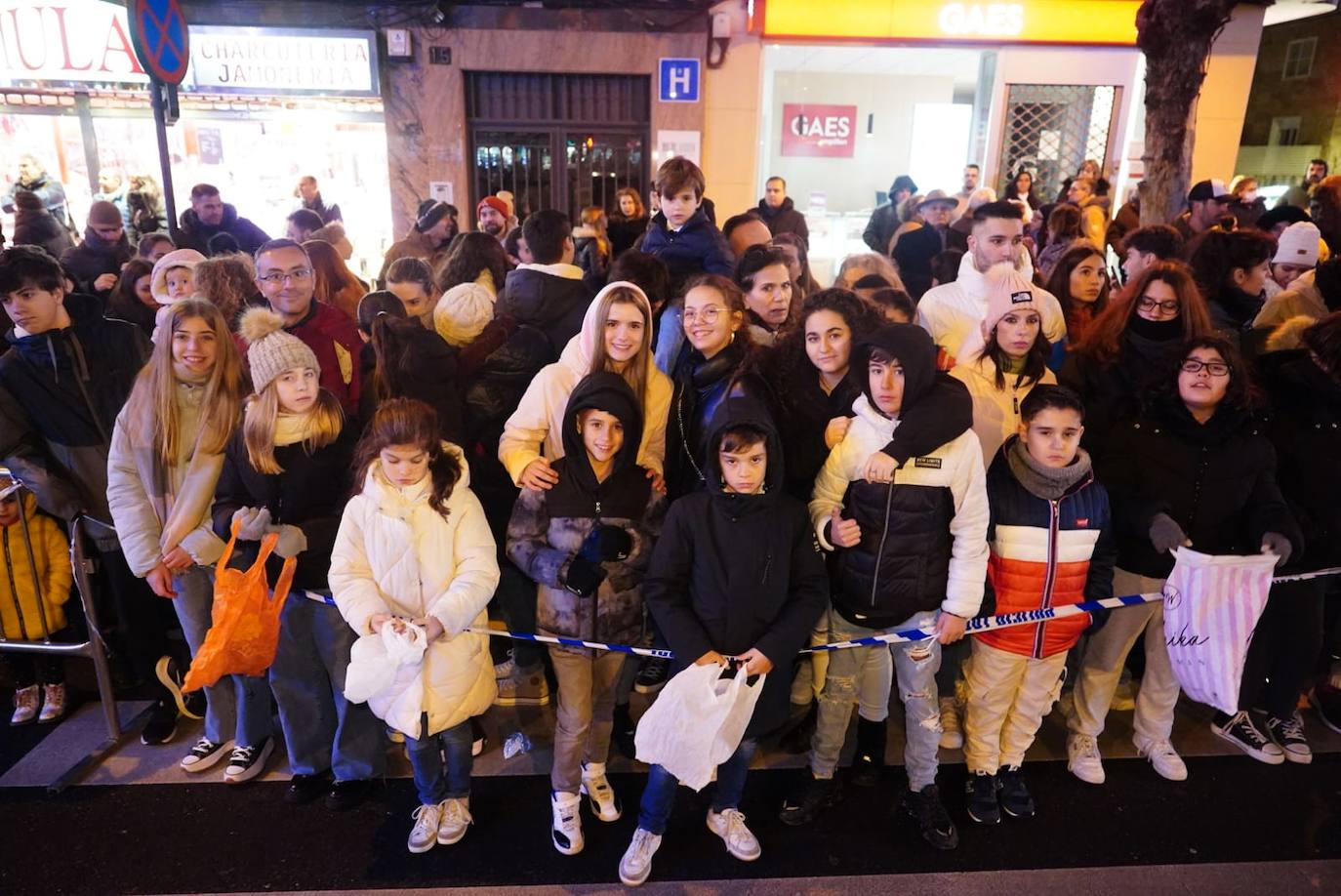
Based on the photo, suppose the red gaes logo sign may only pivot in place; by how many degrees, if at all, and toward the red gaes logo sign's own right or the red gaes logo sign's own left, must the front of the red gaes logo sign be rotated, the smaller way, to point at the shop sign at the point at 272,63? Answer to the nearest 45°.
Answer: approximately 45° to the red gaes logo sign's own right

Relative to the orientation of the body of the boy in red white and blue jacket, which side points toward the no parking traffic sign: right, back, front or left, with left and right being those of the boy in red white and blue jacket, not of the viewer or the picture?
right

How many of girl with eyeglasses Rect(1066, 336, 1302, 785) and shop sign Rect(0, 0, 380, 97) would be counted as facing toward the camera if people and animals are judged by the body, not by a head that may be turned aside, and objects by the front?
2

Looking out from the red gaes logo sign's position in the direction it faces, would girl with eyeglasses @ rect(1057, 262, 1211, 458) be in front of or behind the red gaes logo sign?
in front

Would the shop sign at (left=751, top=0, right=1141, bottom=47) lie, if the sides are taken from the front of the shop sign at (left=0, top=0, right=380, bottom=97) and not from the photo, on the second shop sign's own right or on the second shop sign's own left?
on the second shop sign's own left

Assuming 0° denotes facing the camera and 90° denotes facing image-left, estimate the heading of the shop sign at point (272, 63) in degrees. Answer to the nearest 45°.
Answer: approximately 0°

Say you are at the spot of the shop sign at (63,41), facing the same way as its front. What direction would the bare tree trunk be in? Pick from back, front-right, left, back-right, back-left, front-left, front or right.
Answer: front-left

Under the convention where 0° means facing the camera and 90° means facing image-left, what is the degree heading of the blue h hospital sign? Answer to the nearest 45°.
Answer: approximately 0°
